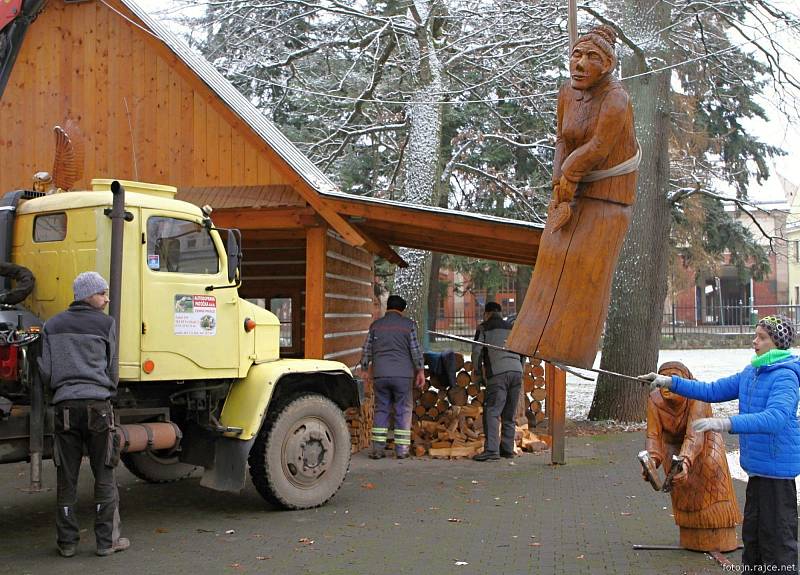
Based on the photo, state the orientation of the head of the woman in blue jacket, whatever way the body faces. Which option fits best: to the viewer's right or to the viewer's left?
to the viewer's left

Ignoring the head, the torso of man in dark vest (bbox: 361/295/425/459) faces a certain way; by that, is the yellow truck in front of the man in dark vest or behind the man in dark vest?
behind

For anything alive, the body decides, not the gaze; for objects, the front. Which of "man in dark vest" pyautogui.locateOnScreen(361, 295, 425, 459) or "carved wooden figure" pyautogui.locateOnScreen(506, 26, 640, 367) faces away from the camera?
the man in dark vest

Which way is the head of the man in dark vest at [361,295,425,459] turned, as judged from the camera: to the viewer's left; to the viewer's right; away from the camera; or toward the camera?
away from the camera

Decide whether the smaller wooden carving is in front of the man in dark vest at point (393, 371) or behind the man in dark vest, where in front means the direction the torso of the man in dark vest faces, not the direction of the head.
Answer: behind

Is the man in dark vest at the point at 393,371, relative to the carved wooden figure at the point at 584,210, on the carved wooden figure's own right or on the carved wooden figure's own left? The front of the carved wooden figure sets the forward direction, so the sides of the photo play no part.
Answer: on the carved wooden figure's own right

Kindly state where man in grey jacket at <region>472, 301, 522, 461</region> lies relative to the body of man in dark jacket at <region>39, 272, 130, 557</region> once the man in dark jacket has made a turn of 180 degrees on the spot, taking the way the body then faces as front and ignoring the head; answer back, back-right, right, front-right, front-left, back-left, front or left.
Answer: back-left

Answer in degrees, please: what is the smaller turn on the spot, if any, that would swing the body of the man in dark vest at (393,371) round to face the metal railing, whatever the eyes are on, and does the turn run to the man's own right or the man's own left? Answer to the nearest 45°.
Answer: approximately 45° to the man's own right

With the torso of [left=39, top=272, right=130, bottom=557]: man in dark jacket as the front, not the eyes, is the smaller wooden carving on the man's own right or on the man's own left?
on the man's own right

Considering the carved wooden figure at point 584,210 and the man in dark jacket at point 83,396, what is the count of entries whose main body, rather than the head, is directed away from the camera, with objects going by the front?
1

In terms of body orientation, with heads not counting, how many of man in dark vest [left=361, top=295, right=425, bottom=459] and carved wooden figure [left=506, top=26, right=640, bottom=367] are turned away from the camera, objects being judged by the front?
1

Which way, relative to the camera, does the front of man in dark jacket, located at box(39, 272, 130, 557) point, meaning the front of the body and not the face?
away from the camera

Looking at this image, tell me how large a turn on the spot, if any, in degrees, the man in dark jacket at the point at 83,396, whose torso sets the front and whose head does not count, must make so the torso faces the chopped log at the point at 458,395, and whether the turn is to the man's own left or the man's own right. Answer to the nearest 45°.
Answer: approximately 45° to the man's own right

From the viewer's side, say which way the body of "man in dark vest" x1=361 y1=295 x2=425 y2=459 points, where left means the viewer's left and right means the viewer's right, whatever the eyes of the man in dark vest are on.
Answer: facing away from the viewer

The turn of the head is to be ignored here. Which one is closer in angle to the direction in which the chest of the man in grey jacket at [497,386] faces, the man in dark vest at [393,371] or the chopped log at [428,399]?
the chopped log

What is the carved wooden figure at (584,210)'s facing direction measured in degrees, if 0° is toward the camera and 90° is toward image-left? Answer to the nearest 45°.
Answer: approximately 45°

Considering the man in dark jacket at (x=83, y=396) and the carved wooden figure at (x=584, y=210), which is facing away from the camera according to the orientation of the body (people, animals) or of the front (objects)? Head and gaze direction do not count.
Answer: the man in dark jacket
